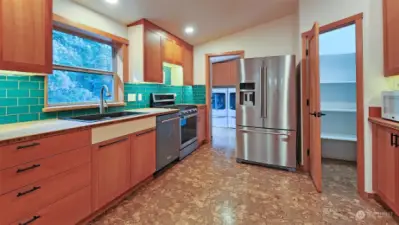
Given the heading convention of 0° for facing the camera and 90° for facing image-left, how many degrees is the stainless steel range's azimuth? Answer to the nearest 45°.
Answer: approximately 315°

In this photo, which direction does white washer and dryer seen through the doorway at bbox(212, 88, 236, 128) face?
toward the camera

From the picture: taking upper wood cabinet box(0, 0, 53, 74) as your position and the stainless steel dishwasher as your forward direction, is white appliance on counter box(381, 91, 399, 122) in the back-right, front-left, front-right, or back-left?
front-right

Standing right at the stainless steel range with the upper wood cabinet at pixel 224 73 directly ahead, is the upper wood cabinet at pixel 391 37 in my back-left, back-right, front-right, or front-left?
back-right

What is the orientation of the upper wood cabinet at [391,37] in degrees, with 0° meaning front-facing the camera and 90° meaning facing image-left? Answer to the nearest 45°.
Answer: approximately 45°

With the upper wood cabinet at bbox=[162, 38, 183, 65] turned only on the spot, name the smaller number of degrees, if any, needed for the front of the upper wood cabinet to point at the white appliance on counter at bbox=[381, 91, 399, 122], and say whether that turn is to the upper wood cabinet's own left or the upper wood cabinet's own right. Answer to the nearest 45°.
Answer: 0° — it already faces it

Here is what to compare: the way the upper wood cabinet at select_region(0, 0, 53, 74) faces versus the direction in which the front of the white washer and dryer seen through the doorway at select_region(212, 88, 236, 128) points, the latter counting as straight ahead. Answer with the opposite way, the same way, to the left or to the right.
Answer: to the left

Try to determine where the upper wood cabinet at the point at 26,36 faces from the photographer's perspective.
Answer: facing the viewer and to the right of the viewer

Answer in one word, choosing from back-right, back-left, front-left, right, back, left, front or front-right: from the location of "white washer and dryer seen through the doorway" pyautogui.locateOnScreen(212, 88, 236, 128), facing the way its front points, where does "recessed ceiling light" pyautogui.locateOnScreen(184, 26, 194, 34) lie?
front

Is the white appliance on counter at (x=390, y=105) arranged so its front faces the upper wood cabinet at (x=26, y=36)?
yes

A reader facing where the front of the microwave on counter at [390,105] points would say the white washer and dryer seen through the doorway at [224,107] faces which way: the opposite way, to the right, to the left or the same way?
to the left
